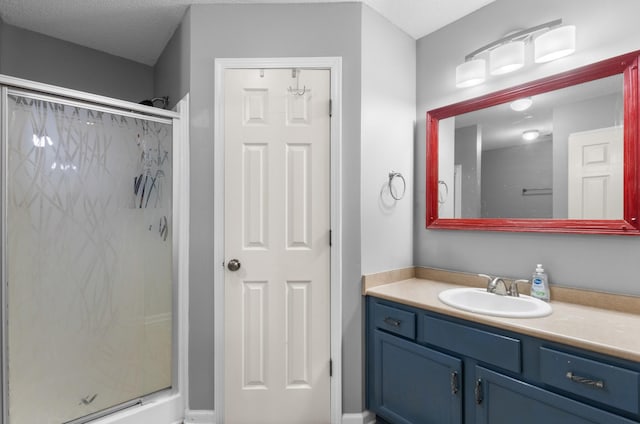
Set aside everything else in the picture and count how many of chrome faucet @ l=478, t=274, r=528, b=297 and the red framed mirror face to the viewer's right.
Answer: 0

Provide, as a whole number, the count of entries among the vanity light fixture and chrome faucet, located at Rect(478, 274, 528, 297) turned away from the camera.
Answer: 0

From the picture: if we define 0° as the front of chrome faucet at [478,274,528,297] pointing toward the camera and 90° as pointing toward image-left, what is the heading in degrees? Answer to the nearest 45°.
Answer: approximately 45°

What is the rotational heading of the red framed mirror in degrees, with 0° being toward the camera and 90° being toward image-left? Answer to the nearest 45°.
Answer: approximately 45°

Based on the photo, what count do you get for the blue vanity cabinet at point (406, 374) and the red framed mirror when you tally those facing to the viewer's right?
0

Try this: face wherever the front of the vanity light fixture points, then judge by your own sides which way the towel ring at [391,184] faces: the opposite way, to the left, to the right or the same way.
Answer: to the left

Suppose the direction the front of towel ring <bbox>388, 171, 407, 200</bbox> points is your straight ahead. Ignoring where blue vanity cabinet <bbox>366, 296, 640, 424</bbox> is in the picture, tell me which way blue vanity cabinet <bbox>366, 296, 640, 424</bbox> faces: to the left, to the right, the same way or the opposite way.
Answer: to the right

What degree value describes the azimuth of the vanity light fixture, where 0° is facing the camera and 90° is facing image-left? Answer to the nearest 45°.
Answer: approximately 45°

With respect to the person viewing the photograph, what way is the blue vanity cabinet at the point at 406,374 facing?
facing the viewer and to the left of the viewer

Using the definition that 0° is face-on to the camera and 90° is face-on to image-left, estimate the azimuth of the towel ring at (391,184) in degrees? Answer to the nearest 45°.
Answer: approximately 315°
